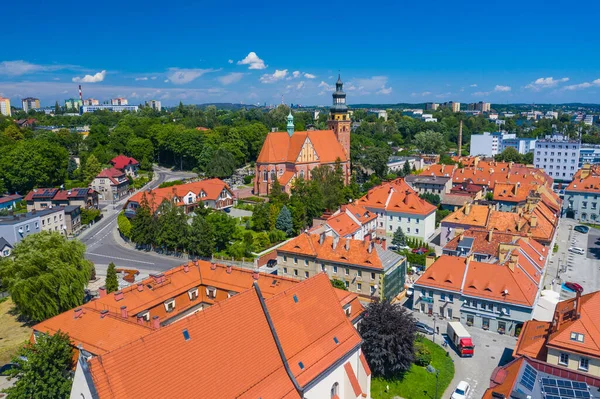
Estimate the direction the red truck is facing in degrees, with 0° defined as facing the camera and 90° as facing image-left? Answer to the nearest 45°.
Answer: approximately 315°

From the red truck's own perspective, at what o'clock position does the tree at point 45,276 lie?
The tree is roughly at 4 o'clock from the red truck.

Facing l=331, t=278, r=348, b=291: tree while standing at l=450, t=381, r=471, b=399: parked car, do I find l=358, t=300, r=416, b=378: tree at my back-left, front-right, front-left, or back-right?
front-left

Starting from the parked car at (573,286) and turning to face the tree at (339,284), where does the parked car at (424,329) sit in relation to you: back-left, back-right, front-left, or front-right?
front-left

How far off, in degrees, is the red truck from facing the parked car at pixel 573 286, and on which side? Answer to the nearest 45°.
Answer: approximately 90° to its left

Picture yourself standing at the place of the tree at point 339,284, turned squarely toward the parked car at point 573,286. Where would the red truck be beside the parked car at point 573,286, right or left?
right

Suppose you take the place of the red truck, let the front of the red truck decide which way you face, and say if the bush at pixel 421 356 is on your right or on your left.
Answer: on your right

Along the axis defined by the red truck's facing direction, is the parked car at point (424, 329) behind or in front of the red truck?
behind

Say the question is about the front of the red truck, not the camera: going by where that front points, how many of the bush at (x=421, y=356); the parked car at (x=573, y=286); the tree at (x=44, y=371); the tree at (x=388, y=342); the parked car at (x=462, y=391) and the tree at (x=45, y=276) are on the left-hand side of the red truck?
1

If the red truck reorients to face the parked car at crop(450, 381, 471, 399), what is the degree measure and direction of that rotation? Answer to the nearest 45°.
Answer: approximately 45° to its right

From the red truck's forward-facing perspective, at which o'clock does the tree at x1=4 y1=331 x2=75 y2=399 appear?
The tree is roughly at 3 o'clock from the red truck.

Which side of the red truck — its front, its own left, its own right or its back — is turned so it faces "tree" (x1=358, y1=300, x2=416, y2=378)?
right

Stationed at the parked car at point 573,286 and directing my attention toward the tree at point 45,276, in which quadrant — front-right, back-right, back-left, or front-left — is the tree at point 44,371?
front-left
